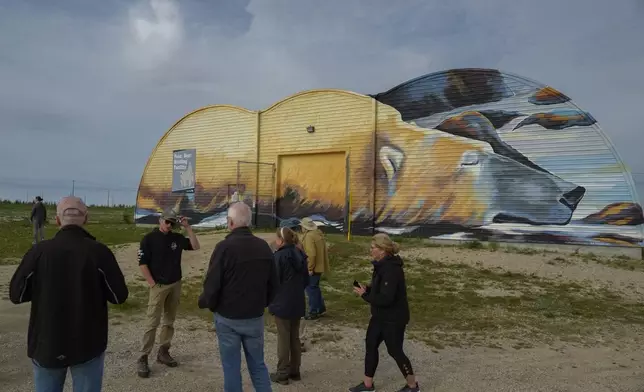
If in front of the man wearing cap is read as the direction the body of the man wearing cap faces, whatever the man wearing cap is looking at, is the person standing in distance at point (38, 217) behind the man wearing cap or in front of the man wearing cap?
behind

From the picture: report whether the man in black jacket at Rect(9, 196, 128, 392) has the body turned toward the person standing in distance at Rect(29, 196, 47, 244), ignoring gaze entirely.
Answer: yes

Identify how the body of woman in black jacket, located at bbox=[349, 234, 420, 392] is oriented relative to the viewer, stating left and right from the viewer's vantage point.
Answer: facing to the left of the viewer

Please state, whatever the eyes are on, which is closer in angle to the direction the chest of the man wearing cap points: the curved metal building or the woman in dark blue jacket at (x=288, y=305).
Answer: the woman in dark blue jacket

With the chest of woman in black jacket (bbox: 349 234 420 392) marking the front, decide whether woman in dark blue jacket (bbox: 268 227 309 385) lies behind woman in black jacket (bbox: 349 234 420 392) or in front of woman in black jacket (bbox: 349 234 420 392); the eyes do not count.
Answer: in front

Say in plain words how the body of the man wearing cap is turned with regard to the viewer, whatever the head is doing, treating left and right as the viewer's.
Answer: facing the viewer and to the right of the viewer

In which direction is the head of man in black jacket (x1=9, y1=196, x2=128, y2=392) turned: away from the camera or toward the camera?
away from the camera

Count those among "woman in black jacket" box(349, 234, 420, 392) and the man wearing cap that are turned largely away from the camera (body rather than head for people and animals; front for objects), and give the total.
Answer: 0

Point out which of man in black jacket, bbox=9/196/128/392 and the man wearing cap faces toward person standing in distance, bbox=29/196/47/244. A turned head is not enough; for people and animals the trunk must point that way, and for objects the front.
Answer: the man in black jacket

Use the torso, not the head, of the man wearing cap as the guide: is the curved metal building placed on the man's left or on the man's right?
on the man's left

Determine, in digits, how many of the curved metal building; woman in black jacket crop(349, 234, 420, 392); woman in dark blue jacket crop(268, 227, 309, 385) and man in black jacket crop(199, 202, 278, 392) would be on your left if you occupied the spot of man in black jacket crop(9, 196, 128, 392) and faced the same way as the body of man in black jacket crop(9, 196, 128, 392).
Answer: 0

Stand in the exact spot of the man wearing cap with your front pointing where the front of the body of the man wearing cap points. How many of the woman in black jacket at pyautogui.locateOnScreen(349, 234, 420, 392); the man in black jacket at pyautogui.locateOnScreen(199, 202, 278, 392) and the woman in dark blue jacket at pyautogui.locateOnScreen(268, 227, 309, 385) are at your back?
0

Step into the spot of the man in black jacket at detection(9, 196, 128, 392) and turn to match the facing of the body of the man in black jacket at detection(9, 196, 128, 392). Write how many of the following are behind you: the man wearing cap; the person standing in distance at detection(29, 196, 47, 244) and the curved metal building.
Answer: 0

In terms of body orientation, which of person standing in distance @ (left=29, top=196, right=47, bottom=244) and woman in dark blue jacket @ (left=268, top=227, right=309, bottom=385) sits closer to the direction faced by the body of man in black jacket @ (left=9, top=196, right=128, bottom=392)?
the person standing in distance

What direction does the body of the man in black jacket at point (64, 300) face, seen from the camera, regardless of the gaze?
away from the camera

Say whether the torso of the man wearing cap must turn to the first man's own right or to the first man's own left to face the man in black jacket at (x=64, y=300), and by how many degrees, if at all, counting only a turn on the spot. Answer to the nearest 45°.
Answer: approximately 45° to the first man's own right

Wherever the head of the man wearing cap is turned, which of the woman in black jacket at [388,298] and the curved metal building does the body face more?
the woman in black jacket

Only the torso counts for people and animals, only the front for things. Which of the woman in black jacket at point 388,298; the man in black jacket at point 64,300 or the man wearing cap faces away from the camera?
the man in black jacket
